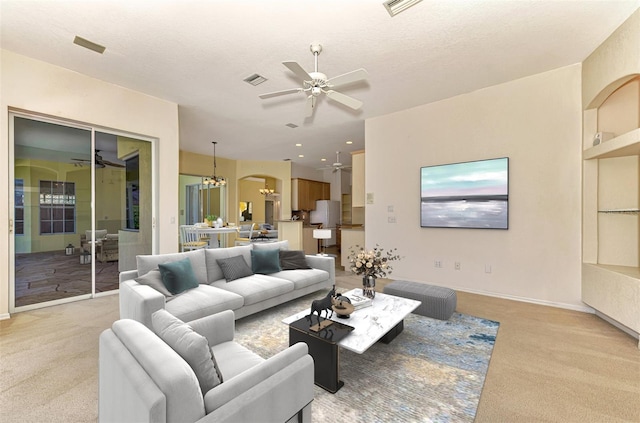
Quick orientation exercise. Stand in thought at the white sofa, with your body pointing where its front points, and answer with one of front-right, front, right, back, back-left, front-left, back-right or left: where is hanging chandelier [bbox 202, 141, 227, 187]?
back-left

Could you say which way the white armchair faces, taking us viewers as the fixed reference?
facing away from the viewer and to the right of the viewer

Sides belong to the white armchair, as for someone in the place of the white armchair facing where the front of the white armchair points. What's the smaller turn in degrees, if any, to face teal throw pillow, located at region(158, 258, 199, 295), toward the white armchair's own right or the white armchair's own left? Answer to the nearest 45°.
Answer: approximately 45° to the white armchair's own left

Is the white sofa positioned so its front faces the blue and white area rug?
yes

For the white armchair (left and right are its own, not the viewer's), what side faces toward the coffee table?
front

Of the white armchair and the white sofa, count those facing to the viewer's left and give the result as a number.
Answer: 0

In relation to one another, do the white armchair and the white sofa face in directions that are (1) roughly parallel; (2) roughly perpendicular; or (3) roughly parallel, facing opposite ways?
roughly perpendicular

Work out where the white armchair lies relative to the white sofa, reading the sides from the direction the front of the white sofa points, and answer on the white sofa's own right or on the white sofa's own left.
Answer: on the white sofa's own right

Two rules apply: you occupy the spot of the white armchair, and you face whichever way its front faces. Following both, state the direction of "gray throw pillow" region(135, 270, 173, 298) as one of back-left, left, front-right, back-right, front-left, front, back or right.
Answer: front-left

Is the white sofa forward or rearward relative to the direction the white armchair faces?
forward

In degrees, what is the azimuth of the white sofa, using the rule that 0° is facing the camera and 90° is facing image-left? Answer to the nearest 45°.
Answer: approximately 315°

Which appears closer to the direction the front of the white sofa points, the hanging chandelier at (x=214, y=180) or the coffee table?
the coffee table
